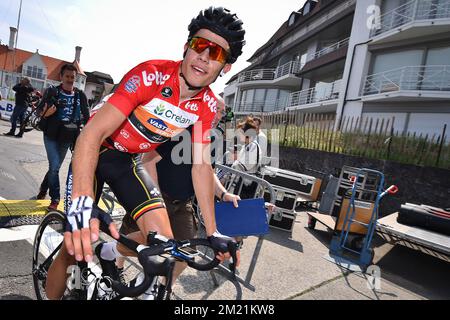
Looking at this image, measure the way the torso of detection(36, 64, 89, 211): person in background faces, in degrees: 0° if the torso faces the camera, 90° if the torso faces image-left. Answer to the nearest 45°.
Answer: approximately 0°

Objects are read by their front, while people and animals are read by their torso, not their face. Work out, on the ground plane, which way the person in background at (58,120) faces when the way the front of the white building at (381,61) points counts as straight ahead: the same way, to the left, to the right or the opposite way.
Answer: to the left

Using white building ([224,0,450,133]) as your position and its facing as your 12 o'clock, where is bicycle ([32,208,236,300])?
The bicycle is roughly at 11 o'clock from the white building.

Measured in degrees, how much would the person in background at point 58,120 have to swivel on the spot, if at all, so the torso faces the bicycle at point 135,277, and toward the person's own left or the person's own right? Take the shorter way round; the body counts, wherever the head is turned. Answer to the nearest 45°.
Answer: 0° — they already face it

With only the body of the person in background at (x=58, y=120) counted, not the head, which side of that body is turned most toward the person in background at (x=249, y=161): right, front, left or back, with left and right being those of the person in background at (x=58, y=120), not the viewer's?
left

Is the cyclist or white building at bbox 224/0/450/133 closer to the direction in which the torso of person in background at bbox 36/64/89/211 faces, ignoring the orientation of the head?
the cyclist

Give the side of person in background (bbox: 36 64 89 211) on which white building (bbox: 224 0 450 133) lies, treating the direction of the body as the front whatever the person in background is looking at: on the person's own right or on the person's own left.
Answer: on the person's own left

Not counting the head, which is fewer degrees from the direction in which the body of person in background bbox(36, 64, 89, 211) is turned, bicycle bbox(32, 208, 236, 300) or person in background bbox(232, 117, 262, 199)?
the bicycle

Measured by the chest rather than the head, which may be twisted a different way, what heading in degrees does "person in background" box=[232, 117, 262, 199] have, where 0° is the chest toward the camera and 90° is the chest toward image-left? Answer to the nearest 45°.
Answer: approximately 90°

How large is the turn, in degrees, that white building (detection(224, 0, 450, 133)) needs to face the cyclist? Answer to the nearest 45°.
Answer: approximately 45° to its left

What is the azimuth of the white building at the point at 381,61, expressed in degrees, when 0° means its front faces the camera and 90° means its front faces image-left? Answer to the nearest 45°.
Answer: approximately 45°

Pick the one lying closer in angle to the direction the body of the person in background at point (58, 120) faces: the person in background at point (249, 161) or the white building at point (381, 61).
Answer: the person in background
